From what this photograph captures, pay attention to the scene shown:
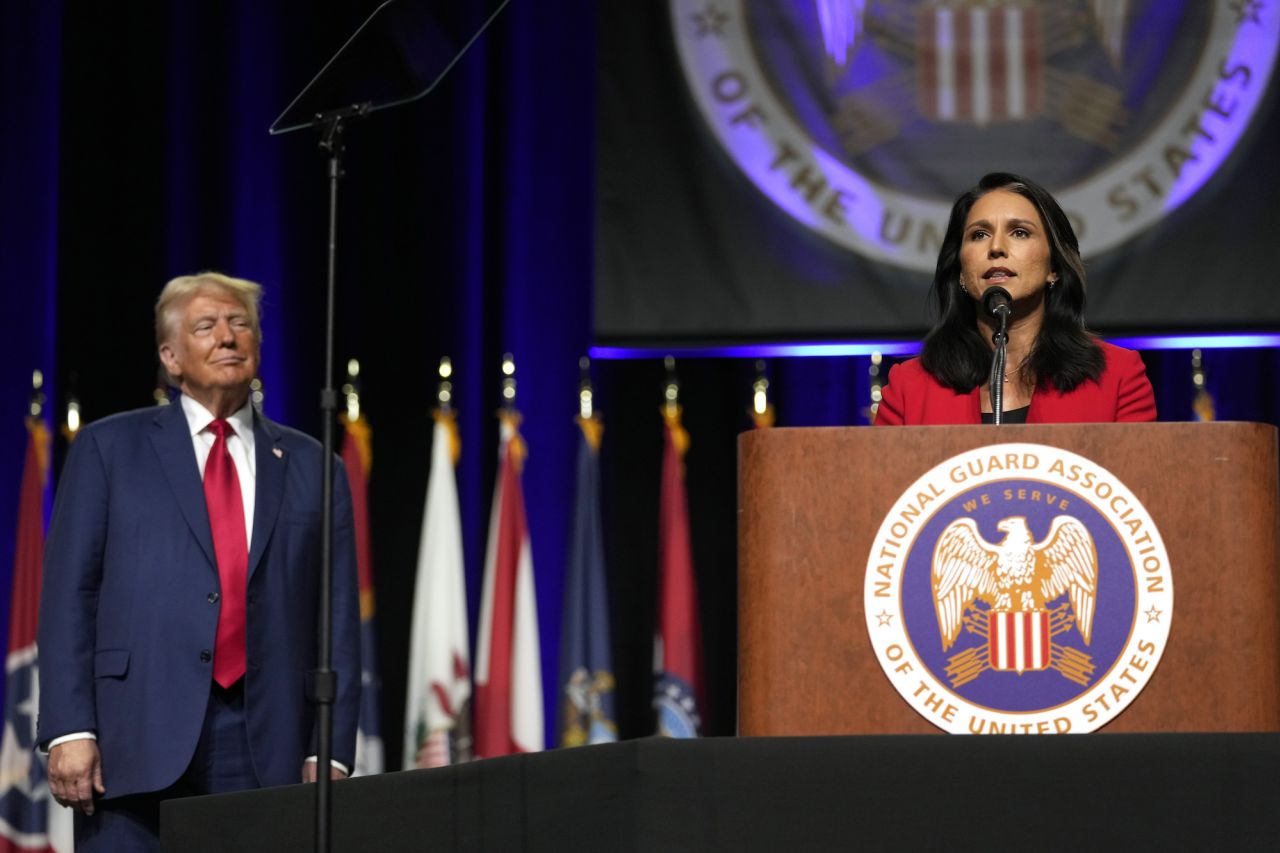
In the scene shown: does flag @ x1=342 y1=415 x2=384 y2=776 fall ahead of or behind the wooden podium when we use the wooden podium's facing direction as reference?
behind

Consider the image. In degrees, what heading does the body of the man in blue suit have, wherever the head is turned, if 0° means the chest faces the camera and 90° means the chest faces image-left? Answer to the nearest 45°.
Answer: approximately 315°

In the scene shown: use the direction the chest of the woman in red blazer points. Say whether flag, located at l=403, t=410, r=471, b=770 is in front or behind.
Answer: behind

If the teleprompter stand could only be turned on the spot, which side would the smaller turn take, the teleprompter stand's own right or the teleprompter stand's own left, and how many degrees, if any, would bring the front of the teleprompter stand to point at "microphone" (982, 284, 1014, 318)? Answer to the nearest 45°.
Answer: approximately 45° to the teleprompter stand's own right

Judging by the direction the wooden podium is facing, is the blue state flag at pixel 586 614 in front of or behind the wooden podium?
behind

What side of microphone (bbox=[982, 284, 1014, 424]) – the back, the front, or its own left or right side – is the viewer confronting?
back

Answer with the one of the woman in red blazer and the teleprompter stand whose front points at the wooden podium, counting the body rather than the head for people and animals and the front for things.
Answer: the woman in red blazer

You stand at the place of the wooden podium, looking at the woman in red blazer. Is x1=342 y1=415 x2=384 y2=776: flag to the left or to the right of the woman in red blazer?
left

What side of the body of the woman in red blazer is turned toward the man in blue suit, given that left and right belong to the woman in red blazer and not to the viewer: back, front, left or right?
right

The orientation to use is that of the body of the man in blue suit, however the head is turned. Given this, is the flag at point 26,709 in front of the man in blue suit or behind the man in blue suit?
behind

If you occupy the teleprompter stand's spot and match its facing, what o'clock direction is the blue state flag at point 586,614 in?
The blue state flag is roughly at 11 o'clock from the teleprompter stand.
